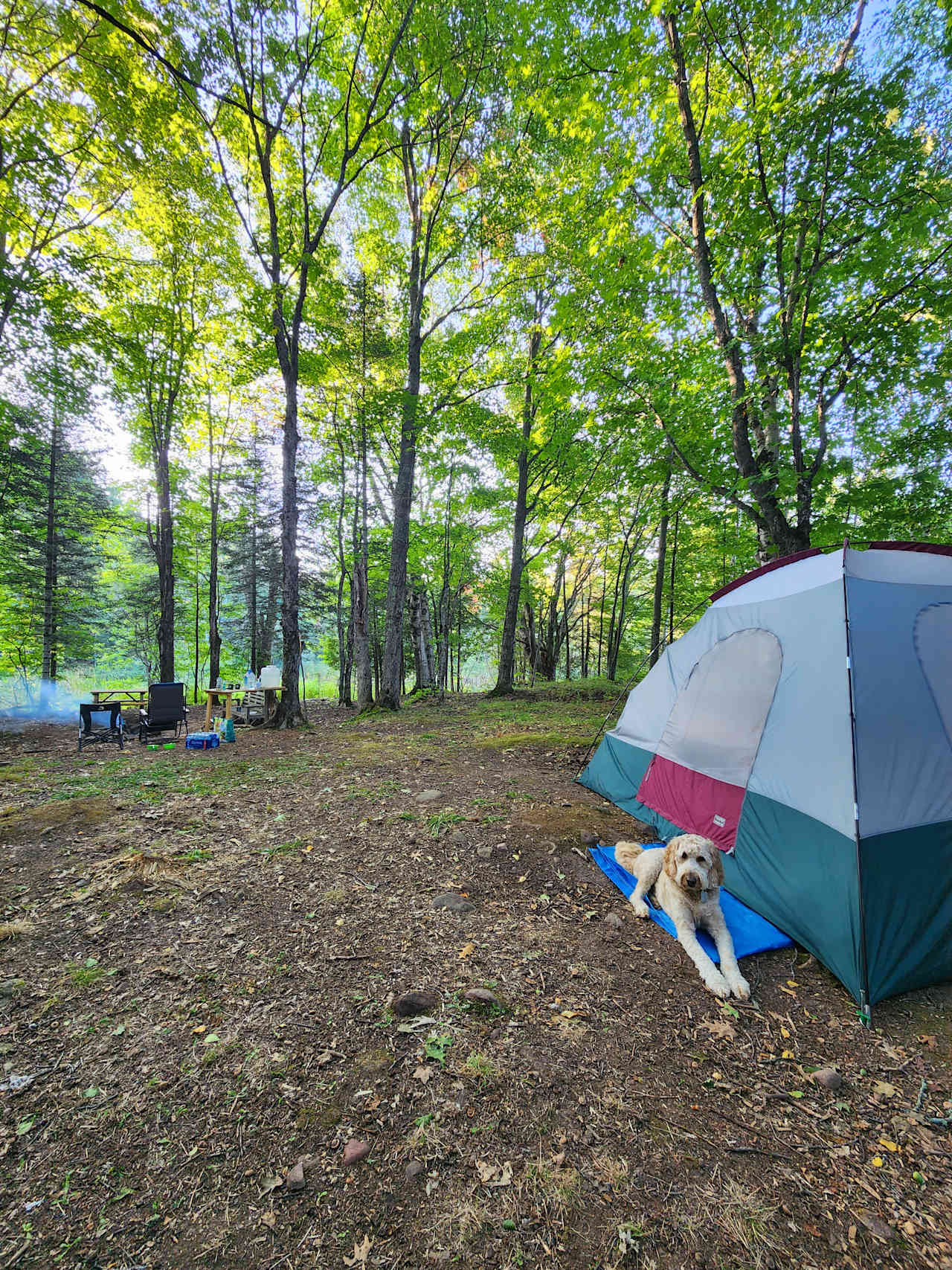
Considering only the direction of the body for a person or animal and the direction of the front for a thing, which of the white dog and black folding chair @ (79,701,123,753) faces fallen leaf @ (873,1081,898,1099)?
the white dog

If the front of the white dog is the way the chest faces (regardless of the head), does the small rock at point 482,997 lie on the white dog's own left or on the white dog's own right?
on the white dog's own right

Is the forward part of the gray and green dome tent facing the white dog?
yes

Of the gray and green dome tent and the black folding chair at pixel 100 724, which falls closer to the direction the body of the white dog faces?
the gray and green dome tent

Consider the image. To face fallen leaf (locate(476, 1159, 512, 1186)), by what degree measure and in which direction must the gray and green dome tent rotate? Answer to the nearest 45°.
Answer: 0° — it already faces it
